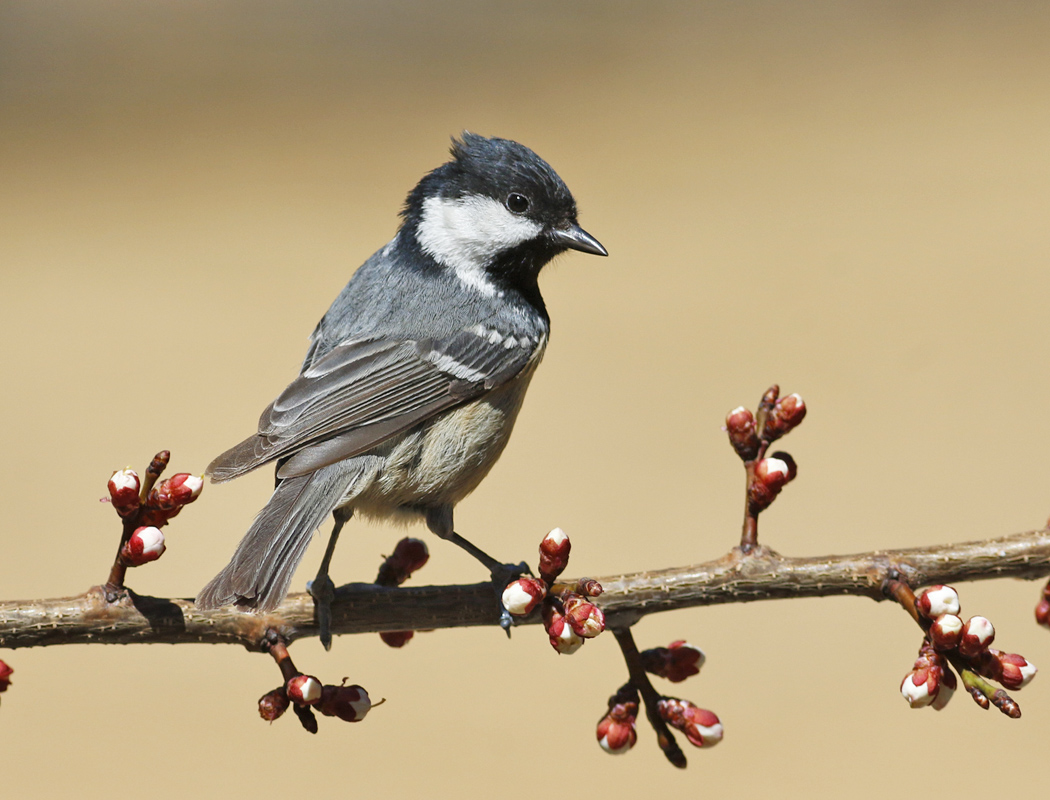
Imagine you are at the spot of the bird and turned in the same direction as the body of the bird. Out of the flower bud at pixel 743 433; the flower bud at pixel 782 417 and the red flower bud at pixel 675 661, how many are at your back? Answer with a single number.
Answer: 0

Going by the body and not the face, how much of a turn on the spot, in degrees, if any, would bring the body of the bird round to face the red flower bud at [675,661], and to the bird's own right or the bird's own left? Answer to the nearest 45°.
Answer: approximately 45° to the bird's own right

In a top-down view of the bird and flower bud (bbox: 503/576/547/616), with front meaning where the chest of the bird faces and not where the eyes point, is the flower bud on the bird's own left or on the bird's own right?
on the bird's own right

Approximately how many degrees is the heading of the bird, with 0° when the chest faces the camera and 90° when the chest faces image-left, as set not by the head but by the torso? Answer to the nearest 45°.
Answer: approximately 270°
